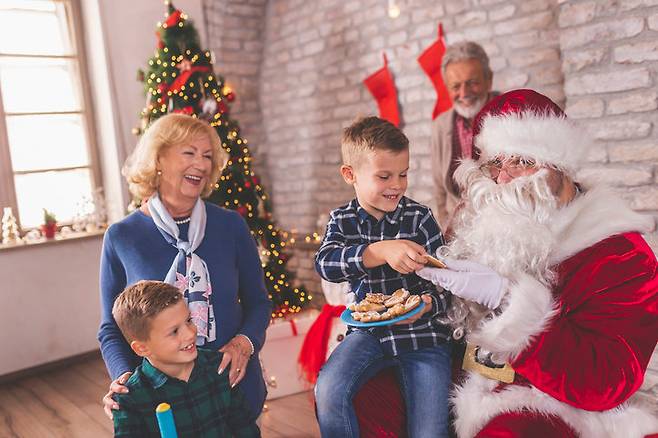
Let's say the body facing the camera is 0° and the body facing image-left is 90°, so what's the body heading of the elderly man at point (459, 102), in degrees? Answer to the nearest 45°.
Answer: approximately 0°

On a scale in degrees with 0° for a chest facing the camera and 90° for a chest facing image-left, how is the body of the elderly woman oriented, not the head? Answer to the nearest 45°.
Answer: approximately 315°

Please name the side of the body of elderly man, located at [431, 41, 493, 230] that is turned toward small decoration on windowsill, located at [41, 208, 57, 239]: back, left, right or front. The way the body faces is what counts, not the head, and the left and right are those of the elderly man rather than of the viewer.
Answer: right

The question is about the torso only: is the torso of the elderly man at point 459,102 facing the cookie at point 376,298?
yes

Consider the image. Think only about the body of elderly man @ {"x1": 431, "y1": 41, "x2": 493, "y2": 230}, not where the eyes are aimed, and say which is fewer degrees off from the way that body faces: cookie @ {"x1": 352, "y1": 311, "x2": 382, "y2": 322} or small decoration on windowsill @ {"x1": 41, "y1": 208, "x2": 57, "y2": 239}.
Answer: the cookie

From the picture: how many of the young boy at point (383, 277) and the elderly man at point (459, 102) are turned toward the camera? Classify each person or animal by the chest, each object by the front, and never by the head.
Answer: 2

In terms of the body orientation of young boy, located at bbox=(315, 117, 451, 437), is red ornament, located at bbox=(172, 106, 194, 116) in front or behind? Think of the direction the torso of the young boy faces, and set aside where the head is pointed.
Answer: behind
